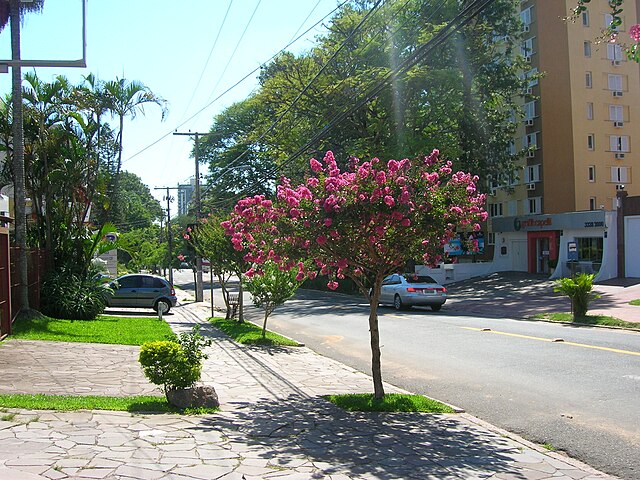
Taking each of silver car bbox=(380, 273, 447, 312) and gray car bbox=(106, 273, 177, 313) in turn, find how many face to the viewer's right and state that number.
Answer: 0

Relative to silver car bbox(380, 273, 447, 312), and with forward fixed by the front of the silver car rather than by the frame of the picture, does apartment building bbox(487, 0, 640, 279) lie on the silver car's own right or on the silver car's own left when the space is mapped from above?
on the silver car's own right

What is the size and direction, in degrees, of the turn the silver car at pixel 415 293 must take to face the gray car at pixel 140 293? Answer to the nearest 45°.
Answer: approximately 45° to its left

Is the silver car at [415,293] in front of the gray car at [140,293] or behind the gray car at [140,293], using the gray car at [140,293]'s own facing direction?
behind

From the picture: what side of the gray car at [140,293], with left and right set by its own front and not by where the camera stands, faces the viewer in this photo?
left

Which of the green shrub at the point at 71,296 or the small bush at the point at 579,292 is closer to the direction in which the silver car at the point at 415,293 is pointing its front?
the green shrub

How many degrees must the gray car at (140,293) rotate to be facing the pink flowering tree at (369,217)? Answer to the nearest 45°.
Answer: approximately 90° to its left

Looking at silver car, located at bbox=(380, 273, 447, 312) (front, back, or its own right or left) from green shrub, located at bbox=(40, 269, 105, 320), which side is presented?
left

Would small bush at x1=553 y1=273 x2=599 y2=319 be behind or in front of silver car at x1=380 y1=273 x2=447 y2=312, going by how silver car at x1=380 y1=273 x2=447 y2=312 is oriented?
behind

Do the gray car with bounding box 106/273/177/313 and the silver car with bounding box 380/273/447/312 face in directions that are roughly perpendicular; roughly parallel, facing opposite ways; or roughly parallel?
roughly perpendicular
